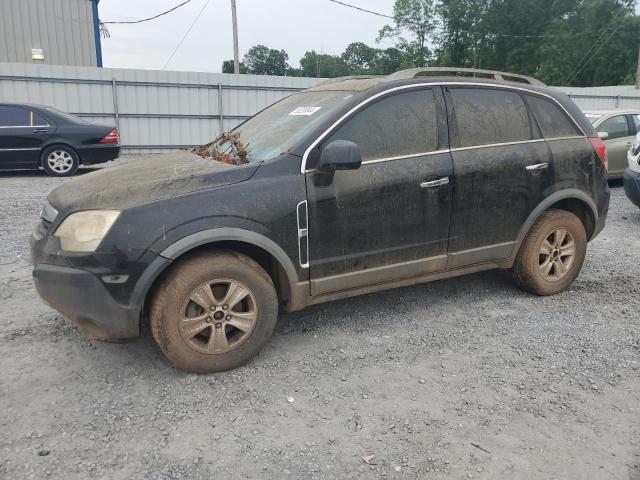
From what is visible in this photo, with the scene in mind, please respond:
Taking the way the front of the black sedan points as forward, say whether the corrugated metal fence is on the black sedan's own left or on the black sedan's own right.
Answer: on the black sedan's own right

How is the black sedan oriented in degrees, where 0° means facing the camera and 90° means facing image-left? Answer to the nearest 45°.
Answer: approximately 90°

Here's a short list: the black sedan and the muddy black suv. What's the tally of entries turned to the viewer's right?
0

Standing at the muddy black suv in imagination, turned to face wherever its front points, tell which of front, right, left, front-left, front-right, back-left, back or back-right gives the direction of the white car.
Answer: back

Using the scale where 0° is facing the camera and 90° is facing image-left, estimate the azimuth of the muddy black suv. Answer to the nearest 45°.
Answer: approximately 45°

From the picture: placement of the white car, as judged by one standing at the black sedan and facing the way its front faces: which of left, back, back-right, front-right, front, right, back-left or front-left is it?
back-left

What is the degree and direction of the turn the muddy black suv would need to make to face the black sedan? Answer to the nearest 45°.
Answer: approximately 90° to its right
